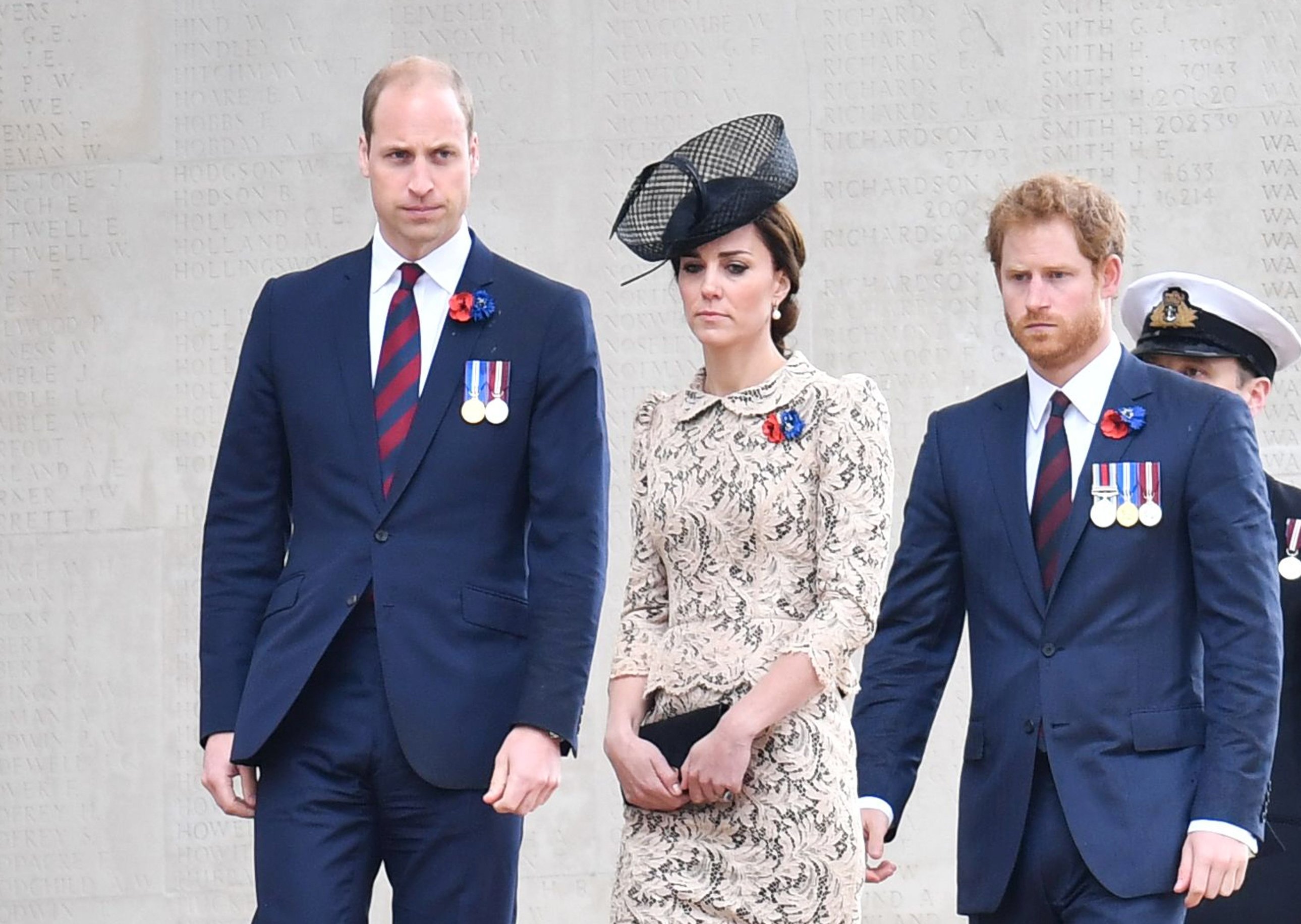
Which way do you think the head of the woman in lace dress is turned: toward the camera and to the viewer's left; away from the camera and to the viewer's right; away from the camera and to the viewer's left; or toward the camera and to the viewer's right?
toward the camera and to the viewer's left

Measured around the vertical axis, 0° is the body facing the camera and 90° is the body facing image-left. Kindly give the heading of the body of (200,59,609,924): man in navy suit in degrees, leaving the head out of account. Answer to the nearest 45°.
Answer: approximately 0°

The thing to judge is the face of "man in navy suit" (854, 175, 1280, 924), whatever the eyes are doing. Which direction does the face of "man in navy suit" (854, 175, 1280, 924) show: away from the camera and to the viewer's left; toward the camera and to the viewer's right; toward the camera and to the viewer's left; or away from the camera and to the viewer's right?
toward the camera and to the viewer's left

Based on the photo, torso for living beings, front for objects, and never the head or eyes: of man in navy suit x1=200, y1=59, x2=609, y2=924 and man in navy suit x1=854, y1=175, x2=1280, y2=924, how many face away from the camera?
0

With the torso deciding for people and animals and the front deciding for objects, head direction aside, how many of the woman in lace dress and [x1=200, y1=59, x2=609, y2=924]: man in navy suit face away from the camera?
0

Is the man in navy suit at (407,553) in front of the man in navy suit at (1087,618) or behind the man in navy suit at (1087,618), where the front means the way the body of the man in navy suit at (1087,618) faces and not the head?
in front

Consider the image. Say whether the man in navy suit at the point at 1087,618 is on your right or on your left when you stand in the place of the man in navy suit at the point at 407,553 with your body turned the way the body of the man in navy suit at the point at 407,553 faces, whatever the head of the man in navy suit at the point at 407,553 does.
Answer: on your left

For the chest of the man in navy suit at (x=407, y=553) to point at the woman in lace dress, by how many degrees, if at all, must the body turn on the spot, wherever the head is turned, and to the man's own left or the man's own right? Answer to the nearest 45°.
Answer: approximately 90° to the man's own left

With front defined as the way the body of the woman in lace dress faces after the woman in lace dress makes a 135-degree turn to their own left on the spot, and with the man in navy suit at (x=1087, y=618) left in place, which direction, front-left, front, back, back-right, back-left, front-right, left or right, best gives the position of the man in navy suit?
front

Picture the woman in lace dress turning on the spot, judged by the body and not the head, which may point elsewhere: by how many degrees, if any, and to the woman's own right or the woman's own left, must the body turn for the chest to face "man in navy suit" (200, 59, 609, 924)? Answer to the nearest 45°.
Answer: approximately 45° to the woman's own right

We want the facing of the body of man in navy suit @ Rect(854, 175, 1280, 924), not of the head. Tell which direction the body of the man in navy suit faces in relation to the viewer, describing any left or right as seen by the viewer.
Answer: facing the viewer and to the left of the viewer
